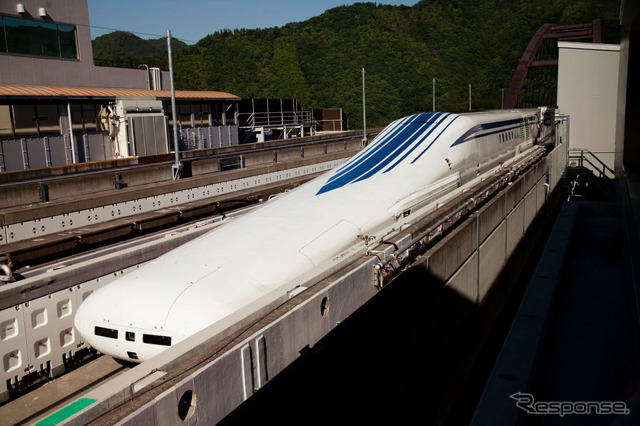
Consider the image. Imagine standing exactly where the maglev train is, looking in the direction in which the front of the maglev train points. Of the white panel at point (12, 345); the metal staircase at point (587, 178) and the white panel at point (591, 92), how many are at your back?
2

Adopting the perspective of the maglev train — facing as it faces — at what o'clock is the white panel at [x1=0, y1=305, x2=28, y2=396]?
The white panel is roughly at 1 o'clock from the maglev train.

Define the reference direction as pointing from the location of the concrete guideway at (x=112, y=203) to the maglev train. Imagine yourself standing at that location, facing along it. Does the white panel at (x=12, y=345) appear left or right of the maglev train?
right

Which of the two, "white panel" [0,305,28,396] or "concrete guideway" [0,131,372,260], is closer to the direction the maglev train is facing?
the white panel

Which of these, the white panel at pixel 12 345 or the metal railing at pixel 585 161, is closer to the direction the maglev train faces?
the white panel

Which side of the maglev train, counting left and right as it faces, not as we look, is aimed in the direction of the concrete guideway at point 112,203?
right

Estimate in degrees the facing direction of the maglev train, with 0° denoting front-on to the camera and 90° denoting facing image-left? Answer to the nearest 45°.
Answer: approximately 45°

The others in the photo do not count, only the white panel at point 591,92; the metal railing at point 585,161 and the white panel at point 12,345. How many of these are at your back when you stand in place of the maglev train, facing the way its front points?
2

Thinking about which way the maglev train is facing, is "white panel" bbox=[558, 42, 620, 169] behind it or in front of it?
behind

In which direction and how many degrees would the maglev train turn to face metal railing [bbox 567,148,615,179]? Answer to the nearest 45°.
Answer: approximately 180°

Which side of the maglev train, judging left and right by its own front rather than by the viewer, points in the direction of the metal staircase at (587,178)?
back
